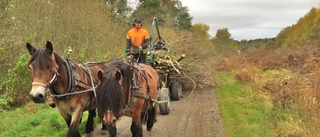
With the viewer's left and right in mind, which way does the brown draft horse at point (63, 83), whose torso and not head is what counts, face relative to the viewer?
facing the viewer and to the left of the viewer

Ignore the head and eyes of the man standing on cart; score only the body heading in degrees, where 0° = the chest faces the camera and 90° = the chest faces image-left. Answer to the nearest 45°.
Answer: approximately 0°

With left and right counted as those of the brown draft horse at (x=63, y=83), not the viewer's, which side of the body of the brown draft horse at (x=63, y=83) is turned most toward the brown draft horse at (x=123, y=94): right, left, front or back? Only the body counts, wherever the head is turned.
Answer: left

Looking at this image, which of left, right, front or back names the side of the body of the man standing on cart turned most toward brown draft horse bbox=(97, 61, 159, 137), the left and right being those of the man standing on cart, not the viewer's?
front

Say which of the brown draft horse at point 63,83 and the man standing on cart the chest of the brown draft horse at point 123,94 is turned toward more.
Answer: the brown draft horse

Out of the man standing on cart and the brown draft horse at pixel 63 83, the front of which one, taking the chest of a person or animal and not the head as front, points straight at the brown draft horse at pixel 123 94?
the man standing on cart
